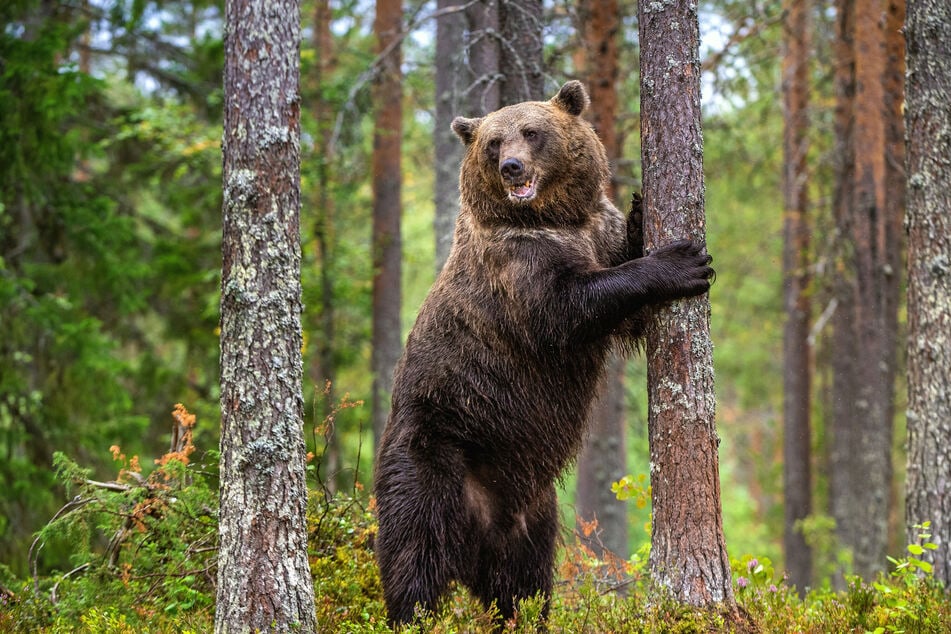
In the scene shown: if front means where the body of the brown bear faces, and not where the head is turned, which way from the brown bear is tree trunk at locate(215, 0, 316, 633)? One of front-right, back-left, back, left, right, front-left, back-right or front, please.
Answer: right

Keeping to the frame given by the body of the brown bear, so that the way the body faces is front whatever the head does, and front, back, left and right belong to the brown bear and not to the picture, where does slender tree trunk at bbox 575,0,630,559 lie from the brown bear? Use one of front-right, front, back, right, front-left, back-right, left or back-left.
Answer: back-left

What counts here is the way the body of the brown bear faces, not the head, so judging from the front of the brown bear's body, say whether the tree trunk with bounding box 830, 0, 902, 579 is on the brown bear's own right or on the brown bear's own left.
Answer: on the brown bear's own left

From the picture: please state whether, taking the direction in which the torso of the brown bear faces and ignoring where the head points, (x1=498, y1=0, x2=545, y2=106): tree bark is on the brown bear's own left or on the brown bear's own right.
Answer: on the brown bear's own left

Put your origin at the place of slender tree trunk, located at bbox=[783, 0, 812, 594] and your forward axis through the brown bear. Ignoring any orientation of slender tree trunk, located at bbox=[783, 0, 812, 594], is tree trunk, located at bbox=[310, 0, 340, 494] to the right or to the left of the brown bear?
right

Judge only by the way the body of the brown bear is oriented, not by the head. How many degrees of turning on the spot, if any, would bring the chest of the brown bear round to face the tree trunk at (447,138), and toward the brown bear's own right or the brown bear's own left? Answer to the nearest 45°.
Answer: approximately 135° to the brown bear's own left

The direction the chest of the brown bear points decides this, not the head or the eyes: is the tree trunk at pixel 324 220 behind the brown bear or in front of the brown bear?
behind

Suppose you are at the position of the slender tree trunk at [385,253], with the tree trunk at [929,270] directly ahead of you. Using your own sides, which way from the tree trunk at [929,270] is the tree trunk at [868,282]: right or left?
left

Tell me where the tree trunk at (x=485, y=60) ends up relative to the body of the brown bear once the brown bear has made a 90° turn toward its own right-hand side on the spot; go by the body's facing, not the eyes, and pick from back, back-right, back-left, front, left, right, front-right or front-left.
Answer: back-right

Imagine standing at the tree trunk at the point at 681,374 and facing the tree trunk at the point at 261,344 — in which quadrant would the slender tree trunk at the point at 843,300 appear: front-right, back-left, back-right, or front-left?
back-right

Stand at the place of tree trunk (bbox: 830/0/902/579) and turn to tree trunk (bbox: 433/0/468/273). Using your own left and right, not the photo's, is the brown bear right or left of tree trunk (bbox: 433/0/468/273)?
left

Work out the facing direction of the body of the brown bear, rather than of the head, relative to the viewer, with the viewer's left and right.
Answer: facing the viewer and to the right of the viewer

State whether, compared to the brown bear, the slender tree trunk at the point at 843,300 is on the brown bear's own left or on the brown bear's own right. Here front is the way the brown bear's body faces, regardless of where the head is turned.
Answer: on the brown bear's own left
